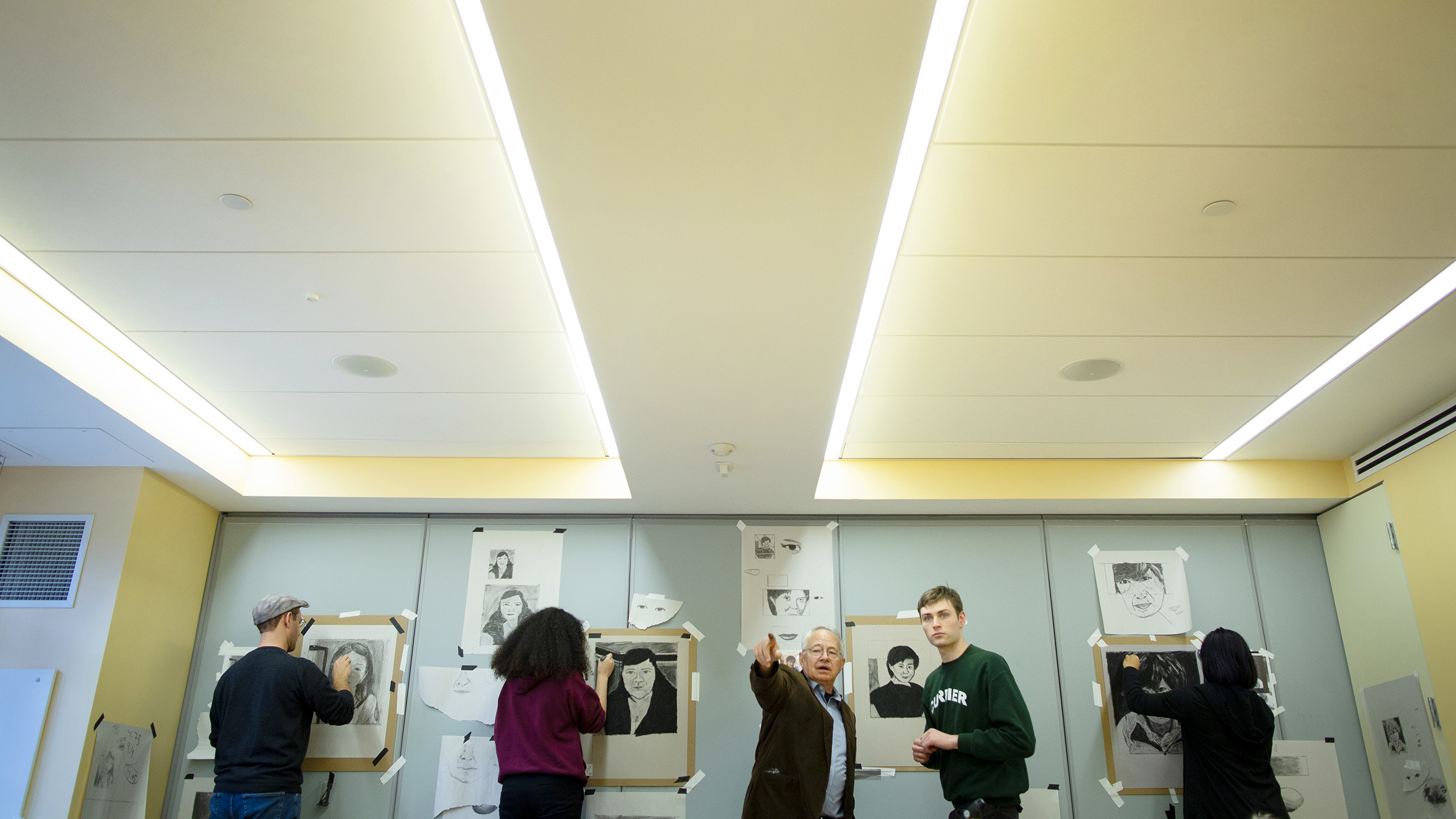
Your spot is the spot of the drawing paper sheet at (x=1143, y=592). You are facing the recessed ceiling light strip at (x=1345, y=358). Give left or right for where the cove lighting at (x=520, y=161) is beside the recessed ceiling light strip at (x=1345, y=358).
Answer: right

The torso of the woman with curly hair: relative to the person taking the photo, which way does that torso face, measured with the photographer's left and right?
facing away from the viewer and to the right of the viewer

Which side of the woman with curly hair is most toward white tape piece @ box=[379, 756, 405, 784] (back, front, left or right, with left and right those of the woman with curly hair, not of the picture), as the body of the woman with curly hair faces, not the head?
left

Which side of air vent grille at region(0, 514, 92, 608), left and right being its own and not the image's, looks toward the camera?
front

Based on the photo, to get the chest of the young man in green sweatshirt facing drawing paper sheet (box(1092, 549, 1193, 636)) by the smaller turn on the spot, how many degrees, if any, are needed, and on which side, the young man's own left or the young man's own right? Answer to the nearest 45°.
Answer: approximately 180°

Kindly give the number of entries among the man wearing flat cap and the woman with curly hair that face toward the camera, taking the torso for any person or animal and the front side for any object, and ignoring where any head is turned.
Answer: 0

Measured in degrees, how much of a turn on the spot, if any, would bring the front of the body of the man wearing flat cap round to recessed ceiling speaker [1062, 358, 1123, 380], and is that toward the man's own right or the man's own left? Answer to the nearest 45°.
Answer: approximately 90° to the man's own right

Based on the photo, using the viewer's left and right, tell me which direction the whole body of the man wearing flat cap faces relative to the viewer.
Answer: facing away from the viewer and to the right of the viewer

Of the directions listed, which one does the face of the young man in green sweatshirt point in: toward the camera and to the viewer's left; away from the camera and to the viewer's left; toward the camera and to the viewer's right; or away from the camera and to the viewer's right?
toward the camera and to the viewer's left

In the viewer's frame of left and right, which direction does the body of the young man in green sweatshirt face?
facing the viewer and to the left of the viewer

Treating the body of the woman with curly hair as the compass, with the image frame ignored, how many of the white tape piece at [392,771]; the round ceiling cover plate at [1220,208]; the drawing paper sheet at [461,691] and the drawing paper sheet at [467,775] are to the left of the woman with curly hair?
3

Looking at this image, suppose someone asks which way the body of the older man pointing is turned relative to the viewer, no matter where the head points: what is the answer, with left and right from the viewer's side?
facing the viewer and to the right of the viewer

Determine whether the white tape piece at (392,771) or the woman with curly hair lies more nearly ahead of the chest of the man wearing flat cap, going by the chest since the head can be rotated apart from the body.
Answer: the white tape piece

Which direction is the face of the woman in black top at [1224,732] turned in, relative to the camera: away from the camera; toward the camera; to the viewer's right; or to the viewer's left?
away from the camera

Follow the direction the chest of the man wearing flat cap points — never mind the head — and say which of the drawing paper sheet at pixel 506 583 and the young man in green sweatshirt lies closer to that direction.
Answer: the drawing paper sheet

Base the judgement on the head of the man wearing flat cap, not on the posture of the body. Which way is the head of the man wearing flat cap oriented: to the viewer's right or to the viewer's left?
to the viewer's right

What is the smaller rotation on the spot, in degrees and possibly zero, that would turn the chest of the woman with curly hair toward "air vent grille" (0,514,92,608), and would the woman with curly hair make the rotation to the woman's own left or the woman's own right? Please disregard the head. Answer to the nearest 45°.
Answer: approximately 135° to the woman's own left

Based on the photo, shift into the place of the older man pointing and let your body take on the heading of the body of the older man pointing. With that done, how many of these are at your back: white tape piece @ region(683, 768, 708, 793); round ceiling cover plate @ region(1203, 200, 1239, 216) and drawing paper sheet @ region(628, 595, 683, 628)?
2
